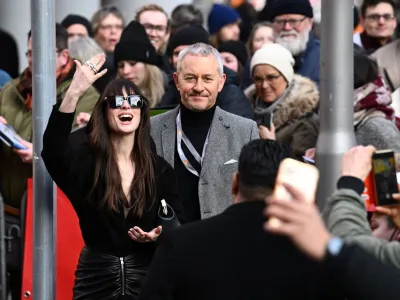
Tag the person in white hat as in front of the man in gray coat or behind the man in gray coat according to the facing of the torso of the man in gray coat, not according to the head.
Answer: behind

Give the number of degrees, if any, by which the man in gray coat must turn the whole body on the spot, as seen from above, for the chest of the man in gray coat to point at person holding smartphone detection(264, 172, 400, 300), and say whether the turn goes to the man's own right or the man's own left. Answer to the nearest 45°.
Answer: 0° — they already face them

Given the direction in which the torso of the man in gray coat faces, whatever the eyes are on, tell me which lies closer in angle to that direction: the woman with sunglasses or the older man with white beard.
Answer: the woman with sunglasses

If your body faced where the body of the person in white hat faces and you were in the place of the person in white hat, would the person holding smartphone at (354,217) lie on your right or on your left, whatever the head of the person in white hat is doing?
on your left

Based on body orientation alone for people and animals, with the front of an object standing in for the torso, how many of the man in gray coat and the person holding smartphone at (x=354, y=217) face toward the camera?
1

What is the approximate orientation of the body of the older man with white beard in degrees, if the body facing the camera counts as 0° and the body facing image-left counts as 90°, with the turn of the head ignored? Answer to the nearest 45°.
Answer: approximately 45°
